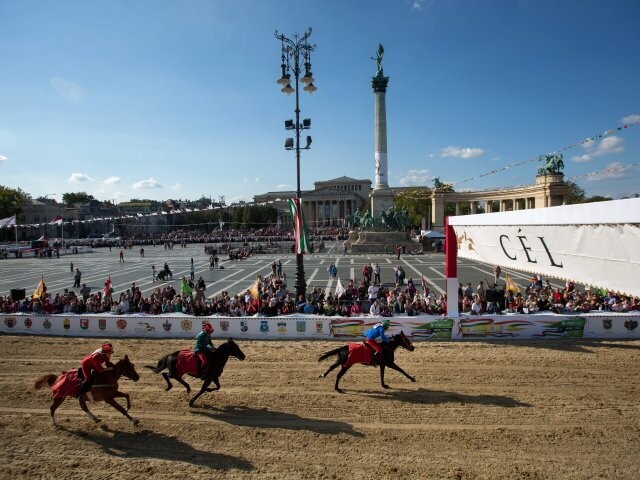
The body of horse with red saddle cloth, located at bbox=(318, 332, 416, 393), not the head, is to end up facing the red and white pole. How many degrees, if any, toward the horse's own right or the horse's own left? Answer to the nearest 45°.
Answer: approximately 45° to the horse's own left

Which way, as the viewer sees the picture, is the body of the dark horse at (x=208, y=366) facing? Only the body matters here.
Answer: to the viewer's right

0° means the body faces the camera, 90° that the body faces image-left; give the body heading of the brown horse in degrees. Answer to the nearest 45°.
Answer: approximately 270°

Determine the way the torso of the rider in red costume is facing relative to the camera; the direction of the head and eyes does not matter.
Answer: to the viewer's right

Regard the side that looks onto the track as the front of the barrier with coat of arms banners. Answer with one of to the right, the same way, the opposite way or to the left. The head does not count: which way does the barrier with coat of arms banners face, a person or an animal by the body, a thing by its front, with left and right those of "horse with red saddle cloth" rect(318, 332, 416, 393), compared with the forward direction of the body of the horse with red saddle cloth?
to the right

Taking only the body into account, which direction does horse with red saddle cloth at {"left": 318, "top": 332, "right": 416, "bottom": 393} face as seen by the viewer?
to the viewer's right

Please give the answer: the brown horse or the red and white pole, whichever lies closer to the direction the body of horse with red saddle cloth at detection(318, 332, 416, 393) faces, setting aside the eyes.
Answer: the red and white pole

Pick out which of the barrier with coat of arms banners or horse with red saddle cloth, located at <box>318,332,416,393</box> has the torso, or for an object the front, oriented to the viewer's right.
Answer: the horse with red saddle cloth

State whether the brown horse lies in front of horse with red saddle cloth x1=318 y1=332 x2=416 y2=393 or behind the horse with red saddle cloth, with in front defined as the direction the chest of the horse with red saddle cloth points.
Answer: behind
